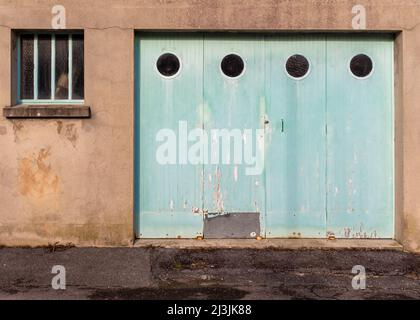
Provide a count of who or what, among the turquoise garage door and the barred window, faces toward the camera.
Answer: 2

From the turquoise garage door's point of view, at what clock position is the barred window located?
The barred window is roughly at 3 o'clock from the turquoise garage door.

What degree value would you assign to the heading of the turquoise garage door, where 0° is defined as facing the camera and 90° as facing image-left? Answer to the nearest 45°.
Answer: approximately 0°

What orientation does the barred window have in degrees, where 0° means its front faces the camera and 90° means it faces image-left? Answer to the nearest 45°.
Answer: approximately 0°

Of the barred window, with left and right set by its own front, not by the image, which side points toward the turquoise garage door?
left
